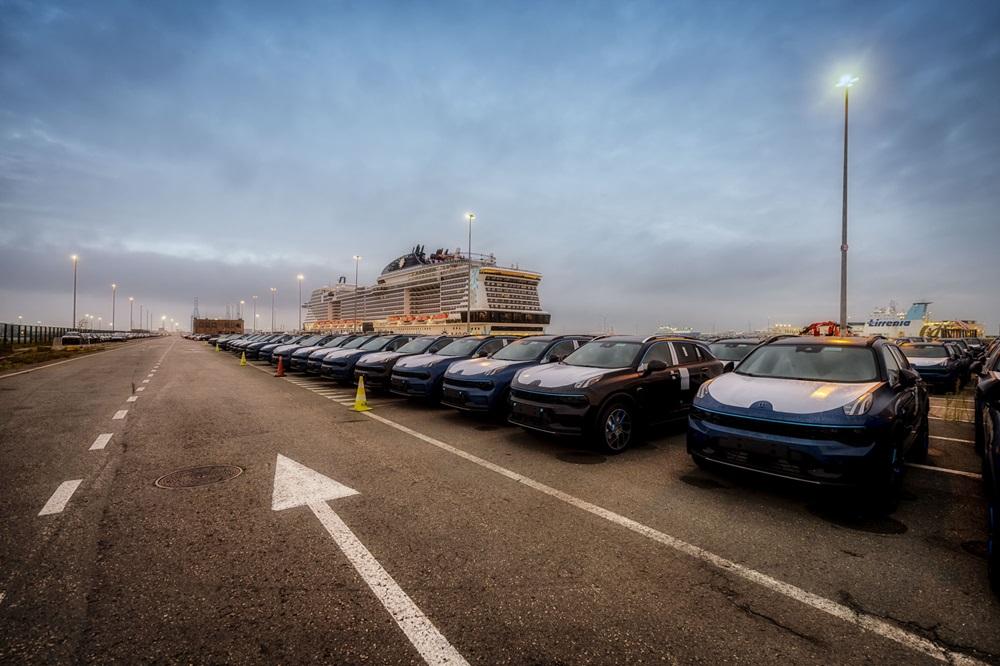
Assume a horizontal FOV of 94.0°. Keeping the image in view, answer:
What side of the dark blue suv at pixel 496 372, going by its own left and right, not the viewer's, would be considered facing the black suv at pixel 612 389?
left

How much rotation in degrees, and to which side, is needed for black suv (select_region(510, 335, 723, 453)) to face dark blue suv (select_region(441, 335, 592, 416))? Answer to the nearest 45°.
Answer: approximately 90° to its right

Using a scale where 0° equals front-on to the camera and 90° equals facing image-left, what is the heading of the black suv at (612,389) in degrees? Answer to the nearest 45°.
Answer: approximately 45°

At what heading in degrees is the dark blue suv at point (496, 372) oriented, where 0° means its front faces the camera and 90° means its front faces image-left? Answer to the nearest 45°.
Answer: approximately 45°

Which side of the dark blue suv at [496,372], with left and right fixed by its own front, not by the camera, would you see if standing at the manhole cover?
front

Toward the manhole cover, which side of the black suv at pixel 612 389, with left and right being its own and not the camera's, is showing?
front

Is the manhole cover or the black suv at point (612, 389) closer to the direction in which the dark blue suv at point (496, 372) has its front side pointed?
the manhole cover
